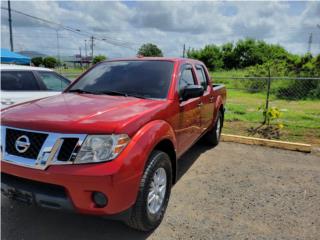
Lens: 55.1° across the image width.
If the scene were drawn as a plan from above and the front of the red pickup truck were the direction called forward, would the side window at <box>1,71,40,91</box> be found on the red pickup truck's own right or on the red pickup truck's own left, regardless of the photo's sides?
on the red pickup truck's own right

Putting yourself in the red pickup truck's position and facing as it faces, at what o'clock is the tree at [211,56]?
The tree is roughly at 5 o'clock from the red pickup truck.

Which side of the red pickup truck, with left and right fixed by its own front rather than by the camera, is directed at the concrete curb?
back

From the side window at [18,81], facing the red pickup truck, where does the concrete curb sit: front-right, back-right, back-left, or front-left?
front-left

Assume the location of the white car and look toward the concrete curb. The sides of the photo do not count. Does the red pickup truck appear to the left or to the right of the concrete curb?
right
